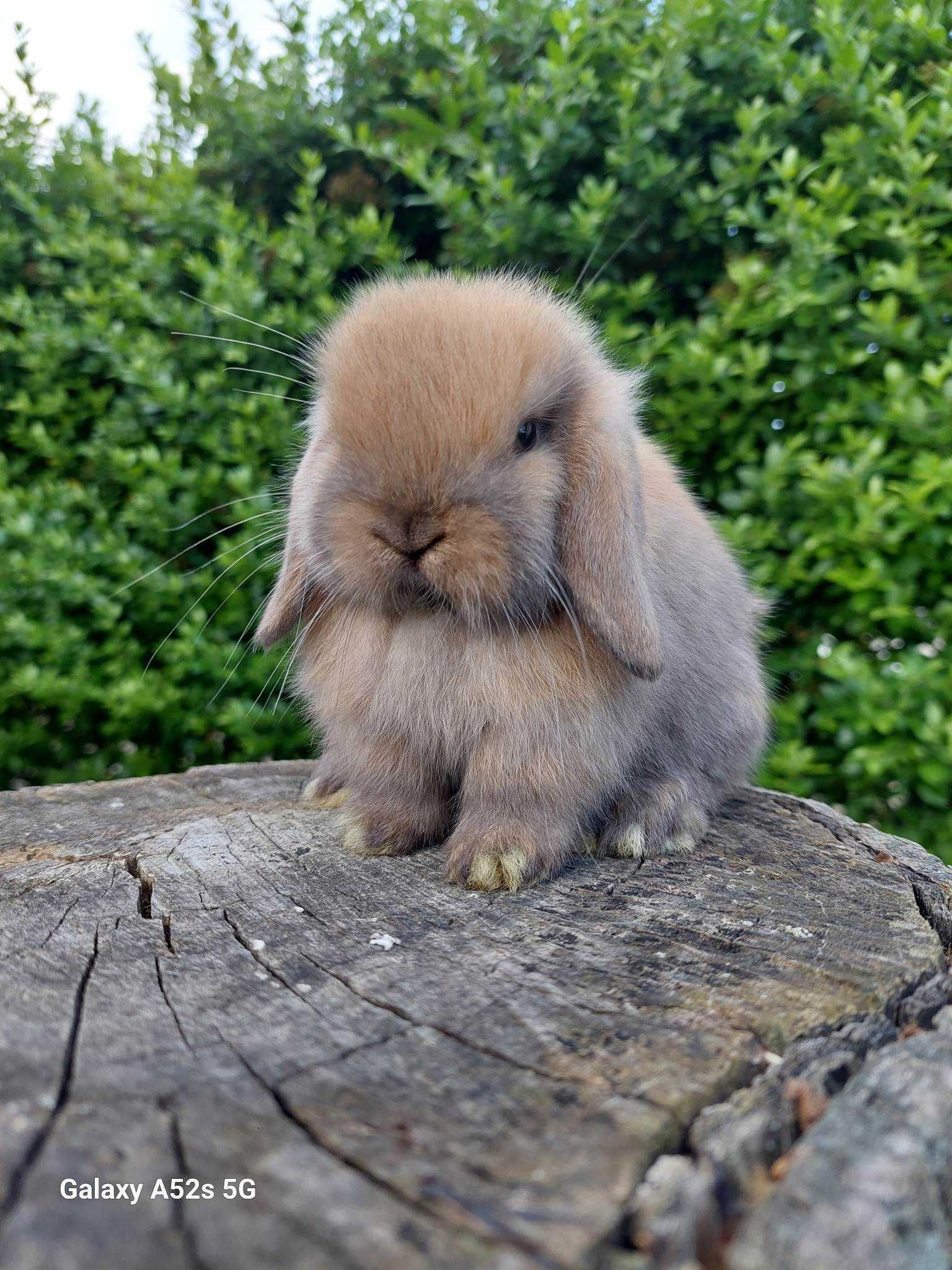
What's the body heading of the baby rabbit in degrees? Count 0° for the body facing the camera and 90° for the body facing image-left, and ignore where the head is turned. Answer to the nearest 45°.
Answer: approximately 45°
